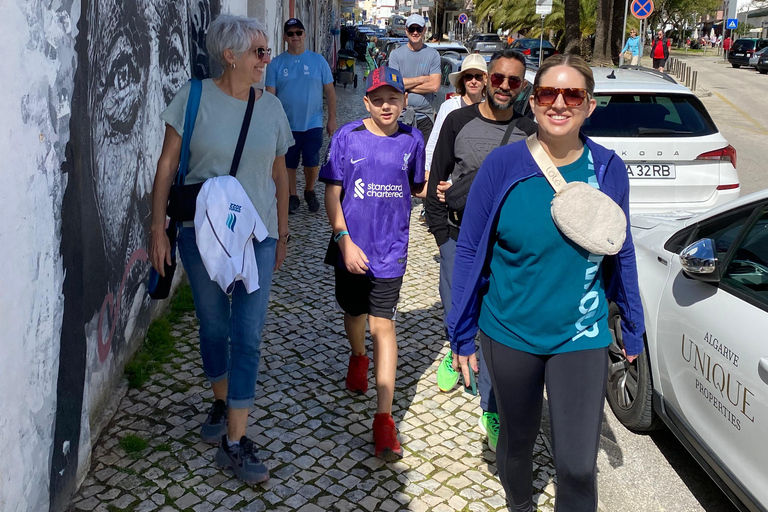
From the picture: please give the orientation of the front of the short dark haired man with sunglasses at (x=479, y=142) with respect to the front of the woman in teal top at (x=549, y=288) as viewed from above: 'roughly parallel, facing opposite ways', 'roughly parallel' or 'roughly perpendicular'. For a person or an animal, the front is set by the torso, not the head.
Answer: roughly parallel

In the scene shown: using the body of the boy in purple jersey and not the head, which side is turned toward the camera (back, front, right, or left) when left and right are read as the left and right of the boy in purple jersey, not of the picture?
front

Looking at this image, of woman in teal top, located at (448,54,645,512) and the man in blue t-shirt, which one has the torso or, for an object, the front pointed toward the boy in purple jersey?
the man in blue t-shirt

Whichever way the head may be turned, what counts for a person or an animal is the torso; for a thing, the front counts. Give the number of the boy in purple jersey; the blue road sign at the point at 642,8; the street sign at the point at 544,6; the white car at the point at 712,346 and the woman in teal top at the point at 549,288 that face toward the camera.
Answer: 4

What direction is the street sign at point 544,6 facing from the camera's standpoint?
toward the camera

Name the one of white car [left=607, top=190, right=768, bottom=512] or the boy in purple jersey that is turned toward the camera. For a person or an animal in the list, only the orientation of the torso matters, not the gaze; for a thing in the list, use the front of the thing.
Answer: the boy in purple jersey

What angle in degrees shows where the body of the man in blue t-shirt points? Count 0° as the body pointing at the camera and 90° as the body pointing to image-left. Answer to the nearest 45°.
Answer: approximately 0°

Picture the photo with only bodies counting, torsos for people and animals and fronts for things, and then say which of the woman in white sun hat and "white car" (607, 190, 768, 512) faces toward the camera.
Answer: the woman in white sun hat

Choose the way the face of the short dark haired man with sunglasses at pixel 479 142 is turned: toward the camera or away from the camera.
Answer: toward the camera

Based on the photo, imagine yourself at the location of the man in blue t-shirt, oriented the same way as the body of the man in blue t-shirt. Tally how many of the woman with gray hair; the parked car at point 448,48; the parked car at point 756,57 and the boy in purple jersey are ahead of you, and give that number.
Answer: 2

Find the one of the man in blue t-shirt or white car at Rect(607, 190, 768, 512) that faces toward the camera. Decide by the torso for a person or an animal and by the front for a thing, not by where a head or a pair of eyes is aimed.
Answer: the man in blue t-shirt

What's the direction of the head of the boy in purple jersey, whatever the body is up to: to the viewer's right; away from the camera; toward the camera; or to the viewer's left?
toward the camera

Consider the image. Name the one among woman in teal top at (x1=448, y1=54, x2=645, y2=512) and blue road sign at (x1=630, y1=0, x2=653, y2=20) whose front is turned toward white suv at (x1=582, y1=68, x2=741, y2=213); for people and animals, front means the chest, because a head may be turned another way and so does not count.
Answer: the blue road sign

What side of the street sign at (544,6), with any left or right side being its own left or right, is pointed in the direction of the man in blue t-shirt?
front

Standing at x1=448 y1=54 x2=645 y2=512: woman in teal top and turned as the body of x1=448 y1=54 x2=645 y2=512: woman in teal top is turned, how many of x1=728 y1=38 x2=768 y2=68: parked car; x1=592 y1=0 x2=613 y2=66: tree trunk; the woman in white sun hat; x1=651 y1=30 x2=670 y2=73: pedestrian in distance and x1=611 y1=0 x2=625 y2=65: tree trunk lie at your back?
5

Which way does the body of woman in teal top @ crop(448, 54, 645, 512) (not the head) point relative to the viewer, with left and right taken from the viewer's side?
facing the viewer

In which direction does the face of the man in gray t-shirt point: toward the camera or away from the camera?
toward the camera

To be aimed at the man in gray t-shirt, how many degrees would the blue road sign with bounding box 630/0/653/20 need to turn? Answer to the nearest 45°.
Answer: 0° — it already faces them
